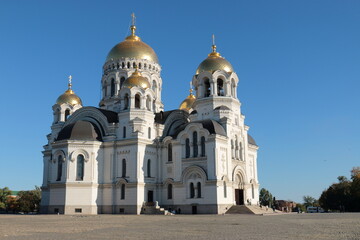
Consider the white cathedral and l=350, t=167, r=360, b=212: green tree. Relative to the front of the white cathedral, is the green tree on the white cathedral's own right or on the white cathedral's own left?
on the white cathedral's own left

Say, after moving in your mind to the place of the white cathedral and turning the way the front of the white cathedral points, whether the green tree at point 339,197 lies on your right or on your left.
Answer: on your left

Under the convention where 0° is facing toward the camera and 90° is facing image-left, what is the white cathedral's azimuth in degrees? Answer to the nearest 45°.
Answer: approximately 315°
